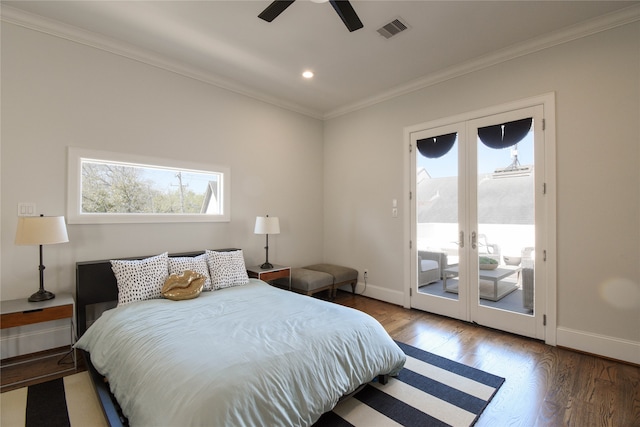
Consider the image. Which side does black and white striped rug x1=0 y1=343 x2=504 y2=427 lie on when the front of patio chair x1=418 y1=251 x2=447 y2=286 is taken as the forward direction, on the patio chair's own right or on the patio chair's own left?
on the patio chair's own right

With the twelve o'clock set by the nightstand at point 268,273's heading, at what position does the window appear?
The window is roughly at 4 o'clock from the nightstand.

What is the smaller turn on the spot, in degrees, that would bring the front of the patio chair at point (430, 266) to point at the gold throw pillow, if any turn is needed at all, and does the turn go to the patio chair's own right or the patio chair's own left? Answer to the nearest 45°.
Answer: approximately 90° to the patio chair's own right

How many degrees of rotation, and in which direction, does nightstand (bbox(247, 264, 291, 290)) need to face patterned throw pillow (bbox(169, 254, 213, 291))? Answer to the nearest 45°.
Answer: approximately 90° to its right

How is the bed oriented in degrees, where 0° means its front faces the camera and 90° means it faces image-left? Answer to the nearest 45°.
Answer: approximately 315°

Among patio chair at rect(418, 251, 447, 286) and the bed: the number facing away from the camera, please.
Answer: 0

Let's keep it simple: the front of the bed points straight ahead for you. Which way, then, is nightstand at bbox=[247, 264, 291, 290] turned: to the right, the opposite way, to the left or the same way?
the same way

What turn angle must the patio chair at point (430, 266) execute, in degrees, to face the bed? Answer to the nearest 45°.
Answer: approximately 90° to its right

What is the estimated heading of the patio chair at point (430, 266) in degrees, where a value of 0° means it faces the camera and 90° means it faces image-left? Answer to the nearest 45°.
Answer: approximately 315°

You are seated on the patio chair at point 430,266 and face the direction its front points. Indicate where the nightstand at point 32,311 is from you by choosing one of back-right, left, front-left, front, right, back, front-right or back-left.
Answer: right

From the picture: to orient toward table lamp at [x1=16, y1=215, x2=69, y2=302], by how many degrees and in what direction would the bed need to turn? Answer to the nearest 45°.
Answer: approximately 180°

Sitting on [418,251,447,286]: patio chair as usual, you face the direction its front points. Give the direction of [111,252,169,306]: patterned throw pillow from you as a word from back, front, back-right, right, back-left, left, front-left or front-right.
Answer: right

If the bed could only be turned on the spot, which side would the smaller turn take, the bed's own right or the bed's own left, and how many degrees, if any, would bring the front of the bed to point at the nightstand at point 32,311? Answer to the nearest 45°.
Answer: approximately 180°
